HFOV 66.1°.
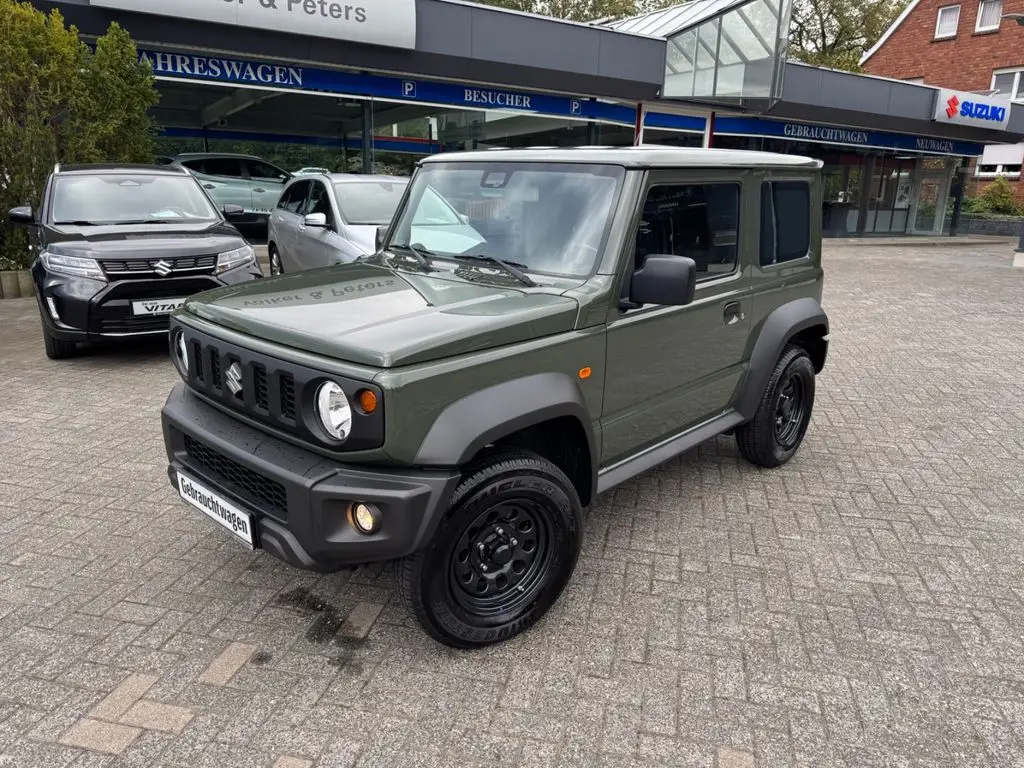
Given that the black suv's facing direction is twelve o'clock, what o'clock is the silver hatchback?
The silver hatchback is roughly at 8 o'clock from the black suv.

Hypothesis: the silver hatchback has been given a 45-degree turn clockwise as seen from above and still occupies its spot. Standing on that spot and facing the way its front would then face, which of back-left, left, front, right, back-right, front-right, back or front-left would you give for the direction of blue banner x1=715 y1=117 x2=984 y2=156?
back-left

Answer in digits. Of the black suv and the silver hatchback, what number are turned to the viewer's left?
0

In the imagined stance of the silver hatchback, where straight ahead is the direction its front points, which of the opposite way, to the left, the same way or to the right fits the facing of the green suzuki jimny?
to the right

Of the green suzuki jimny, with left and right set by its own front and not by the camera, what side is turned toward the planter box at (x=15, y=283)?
right

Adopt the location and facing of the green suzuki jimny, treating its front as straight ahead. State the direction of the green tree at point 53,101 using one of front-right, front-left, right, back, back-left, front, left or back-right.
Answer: right

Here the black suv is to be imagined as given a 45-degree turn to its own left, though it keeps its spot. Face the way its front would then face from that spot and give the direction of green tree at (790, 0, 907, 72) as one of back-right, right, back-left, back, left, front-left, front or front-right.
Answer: left

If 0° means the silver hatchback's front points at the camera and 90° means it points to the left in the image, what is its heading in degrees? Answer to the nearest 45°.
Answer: approximately 315°

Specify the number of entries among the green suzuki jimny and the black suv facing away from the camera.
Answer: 0

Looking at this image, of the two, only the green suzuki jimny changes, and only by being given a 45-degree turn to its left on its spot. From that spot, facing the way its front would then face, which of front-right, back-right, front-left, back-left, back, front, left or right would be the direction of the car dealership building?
back

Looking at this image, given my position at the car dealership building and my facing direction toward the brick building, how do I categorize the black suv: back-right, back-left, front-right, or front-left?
back-right

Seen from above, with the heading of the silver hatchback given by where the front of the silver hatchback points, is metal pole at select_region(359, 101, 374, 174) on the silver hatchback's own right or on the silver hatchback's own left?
on the silver hatchback's own left

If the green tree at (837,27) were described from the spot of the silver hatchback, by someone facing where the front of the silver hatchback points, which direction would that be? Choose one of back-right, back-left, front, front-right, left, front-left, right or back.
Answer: left
